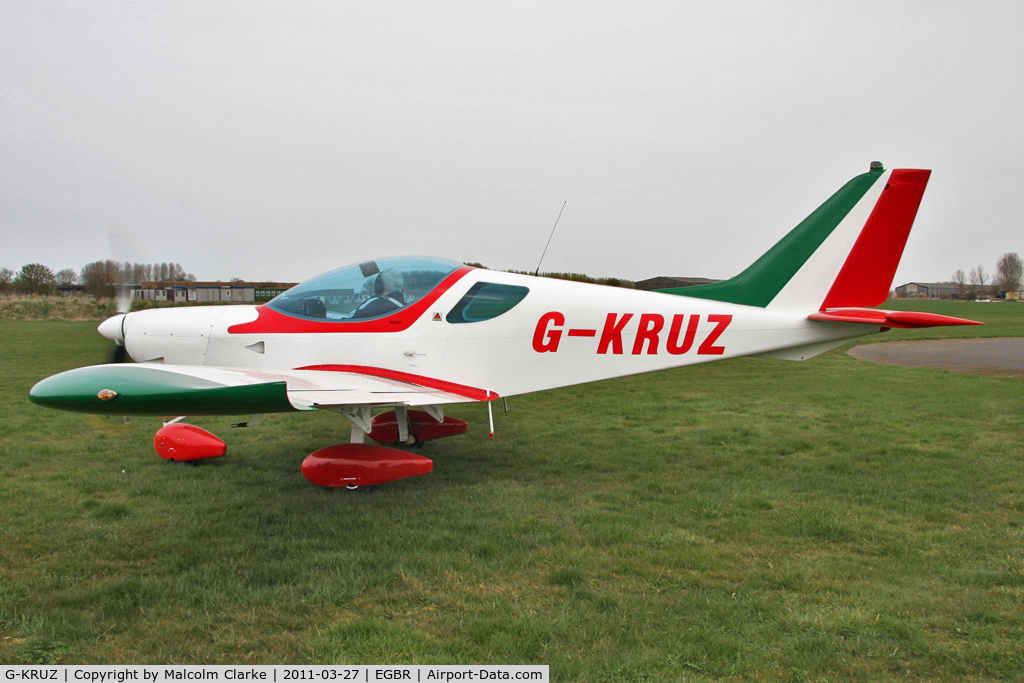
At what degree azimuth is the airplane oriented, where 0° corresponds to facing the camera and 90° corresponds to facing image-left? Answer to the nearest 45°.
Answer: approximately 90°
